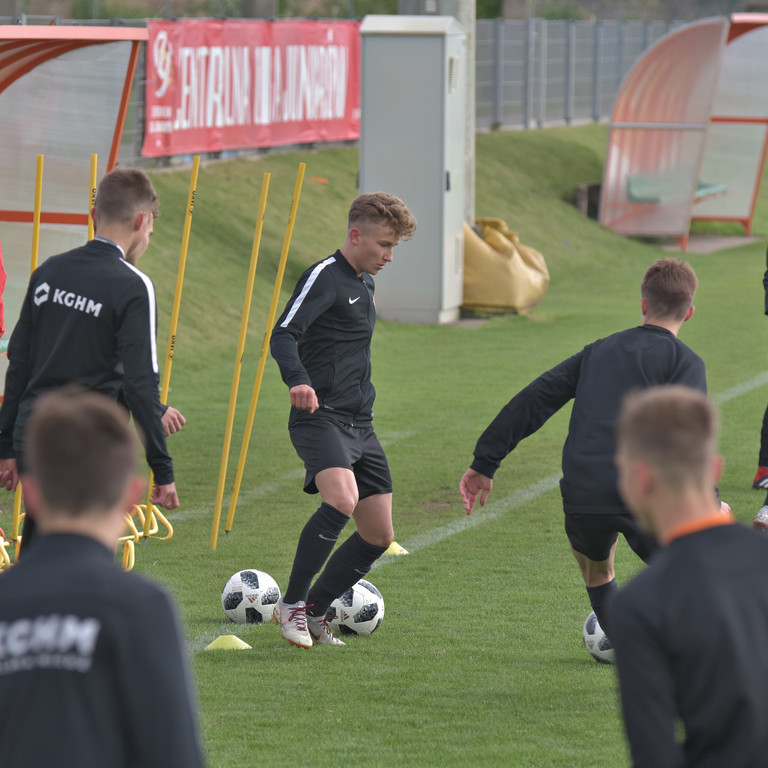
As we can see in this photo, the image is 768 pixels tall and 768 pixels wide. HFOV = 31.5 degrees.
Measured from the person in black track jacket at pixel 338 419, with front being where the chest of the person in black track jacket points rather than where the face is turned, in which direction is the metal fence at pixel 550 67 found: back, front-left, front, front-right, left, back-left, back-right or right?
back-left

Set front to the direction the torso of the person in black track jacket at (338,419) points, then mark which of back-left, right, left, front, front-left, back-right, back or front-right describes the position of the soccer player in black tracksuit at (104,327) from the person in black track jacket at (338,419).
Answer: right

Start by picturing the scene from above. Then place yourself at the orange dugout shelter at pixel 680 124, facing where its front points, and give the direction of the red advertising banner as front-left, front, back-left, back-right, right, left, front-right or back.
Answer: right

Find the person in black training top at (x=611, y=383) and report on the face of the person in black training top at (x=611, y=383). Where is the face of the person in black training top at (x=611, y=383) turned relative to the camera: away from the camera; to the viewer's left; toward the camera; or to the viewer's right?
away from the camera

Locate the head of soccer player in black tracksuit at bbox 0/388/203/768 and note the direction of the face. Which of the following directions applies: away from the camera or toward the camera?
away from the camera

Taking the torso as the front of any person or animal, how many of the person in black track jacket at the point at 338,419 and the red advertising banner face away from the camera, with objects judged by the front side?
0

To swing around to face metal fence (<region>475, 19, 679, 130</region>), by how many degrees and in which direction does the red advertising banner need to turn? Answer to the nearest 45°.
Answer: approximately 90° to its left

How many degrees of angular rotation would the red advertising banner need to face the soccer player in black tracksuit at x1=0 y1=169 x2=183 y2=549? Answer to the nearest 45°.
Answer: approximately 45° to its right
